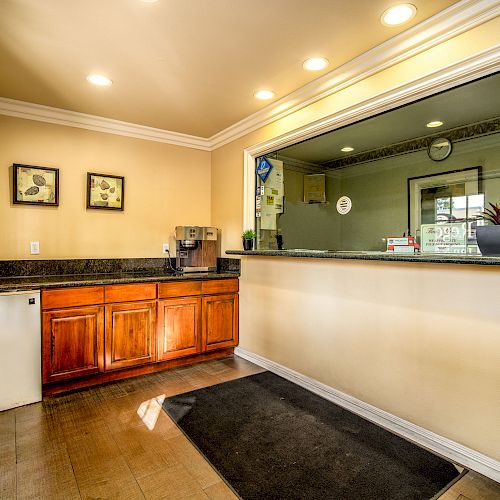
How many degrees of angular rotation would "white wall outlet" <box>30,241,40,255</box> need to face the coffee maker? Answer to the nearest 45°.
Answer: approximately 90° to its left

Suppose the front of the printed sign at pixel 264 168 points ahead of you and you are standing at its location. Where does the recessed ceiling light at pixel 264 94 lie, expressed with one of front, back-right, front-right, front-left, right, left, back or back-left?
front-left

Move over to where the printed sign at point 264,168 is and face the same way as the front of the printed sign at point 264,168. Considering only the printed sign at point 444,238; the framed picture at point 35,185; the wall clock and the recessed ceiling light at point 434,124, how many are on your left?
3

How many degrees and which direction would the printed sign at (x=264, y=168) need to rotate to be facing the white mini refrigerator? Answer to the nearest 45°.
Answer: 0° — it already faces it

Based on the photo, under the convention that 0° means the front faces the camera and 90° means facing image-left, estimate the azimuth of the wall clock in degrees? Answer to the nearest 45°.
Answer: approximately 0°

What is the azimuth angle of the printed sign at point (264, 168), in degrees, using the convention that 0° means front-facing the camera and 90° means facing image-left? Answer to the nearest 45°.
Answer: approximately 45°

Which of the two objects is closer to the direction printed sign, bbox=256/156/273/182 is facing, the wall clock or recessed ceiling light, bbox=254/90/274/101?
the recessed ceiling light

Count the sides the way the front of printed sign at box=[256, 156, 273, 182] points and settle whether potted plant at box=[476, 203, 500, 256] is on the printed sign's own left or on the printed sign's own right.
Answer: on the printed sign's own left
